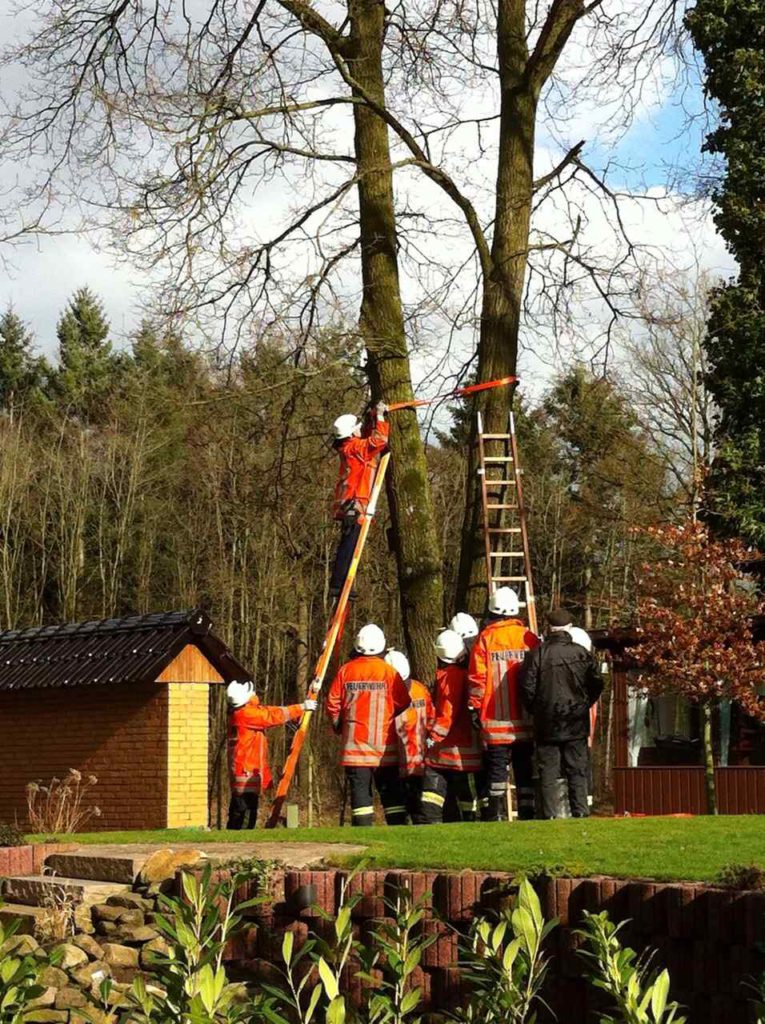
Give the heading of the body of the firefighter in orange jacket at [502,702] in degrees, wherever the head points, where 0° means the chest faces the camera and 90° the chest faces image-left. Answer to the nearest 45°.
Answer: approximately 180°

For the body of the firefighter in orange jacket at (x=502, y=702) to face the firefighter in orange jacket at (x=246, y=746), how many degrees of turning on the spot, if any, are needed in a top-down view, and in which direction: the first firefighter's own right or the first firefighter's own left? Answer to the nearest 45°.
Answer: approximately 45° to the first firefighter's own left

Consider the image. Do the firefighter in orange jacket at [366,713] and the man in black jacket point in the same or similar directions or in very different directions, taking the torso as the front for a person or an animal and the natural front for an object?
same or similar directions

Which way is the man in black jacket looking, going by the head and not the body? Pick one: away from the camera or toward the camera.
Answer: away from the camera

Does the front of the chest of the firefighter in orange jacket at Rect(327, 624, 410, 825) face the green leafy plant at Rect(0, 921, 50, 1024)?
no

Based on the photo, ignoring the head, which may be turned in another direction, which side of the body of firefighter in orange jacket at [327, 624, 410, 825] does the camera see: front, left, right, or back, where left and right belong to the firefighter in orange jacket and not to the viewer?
back

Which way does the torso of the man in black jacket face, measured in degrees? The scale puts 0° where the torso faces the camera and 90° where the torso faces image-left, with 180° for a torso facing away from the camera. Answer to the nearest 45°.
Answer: approximately 180°

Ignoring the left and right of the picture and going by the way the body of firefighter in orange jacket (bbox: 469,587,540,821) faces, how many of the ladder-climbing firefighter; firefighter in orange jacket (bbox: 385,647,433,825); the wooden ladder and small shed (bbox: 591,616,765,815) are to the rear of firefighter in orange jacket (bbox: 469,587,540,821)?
0

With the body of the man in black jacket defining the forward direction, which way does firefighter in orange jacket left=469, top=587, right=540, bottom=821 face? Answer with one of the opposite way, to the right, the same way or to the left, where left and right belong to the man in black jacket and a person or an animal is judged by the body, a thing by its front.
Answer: the same way

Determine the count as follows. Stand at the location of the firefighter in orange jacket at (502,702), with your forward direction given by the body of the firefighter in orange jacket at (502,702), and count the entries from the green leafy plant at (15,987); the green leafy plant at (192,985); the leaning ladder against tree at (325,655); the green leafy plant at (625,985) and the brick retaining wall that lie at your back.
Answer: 4

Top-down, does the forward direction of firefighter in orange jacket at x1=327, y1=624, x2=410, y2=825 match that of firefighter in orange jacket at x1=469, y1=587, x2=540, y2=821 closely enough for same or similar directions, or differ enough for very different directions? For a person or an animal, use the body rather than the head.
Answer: same or similar directions

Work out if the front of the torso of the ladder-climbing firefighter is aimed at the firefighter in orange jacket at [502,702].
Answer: no

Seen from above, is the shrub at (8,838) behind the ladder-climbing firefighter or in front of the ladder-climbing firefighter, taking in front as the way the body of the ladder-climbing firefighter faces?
behind

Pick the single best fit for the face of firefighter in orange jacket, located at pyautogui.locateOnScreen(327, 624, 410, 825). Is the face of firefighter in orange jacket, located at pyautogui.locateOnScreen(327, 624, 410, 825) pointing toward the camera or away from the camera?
away from the camera
